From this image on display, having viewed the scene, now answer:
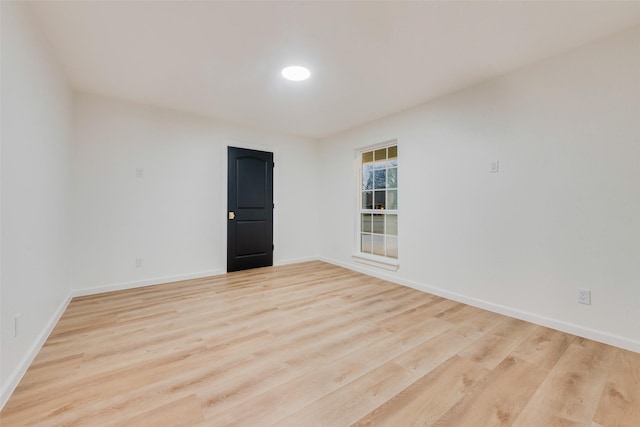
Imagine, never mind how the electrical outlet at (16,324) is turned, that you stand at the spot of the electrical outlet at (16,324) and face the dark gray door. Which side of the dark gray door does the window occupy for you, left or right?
right

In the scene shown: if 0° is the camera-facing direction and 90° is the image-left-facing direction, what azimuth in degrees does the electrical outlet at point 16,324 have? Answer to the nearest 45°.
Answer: approximately 270°

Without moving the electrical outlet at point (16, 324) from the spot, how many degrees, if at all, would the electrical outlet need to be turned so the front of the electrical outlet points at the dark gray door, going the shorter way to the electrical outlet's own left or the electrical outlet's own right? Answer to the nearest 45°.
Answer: approximately 45° to the electrical outlet's own left

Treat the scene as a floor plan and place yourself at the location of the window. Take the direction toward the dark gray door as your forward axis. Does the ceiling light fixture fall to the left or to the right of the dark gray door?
left

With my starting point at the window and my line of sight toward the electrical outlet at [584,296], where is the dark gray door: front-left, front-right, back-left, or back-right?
back-right

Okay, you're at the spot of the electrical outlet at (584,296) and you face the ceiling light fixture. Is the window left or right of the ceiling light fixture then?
right

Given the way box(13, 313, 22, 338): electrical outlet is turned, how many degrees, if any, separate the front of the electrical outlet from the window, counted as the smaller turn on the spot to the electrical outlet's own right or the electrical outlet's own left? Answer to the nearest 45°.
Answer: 0° — it already faces it
